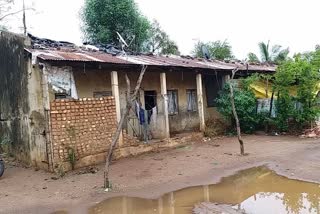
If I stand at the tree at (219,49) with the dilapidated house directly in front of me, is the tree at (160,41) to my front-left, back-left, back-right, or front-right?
front-right

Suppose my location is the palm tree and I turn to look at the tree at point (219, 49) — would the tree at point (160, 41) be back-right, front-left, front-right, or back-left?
front-left

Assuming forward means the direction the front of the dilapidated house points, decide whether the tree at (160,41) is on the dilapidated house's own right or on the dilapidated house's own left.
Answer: on the dilapidated house's own left

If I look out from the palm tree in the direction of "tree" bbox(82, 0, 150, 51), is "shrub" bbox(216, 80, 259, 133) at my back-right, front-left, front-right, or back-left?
front-left

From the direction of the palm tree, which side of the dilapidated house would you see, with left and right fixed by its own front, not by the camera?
left

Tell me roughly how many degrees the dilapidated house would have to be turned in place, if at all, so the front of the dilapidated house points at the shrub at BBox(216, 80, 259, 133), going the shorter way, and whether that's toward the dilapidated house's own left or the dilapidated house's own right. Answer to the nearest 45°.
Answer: approximately 90° to the dilapidated house's own left

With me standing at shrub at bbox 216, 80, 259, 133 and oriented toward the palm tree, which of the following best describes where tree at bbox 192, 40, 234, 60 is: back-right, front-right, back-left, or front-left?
front-left

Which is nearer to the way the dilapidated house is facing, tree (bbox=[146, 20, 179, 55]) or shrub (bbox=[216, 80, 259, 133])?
the shrub

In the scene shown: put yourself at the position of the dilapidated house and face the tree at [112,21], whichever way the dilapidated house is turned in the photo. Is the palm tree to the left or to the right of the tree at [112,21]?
right

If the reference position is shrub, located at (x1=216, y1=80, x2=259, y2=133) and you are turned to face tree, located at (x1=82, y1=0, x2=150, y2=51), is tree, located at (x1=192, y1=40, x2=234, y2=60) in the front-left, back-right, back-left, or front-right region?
front-right

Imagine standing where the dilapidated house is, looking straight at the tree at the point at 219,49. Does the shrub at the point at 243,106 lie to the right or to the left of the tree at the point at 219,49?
right

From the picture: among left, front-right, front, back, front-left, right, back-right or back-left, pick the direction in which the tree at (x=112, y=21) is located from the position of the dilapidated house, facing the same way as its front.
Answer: back-left

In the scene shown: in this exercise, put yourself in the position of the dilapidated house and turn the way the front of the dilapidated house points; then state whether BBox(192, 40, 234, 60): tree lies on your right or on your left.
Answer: on your left
